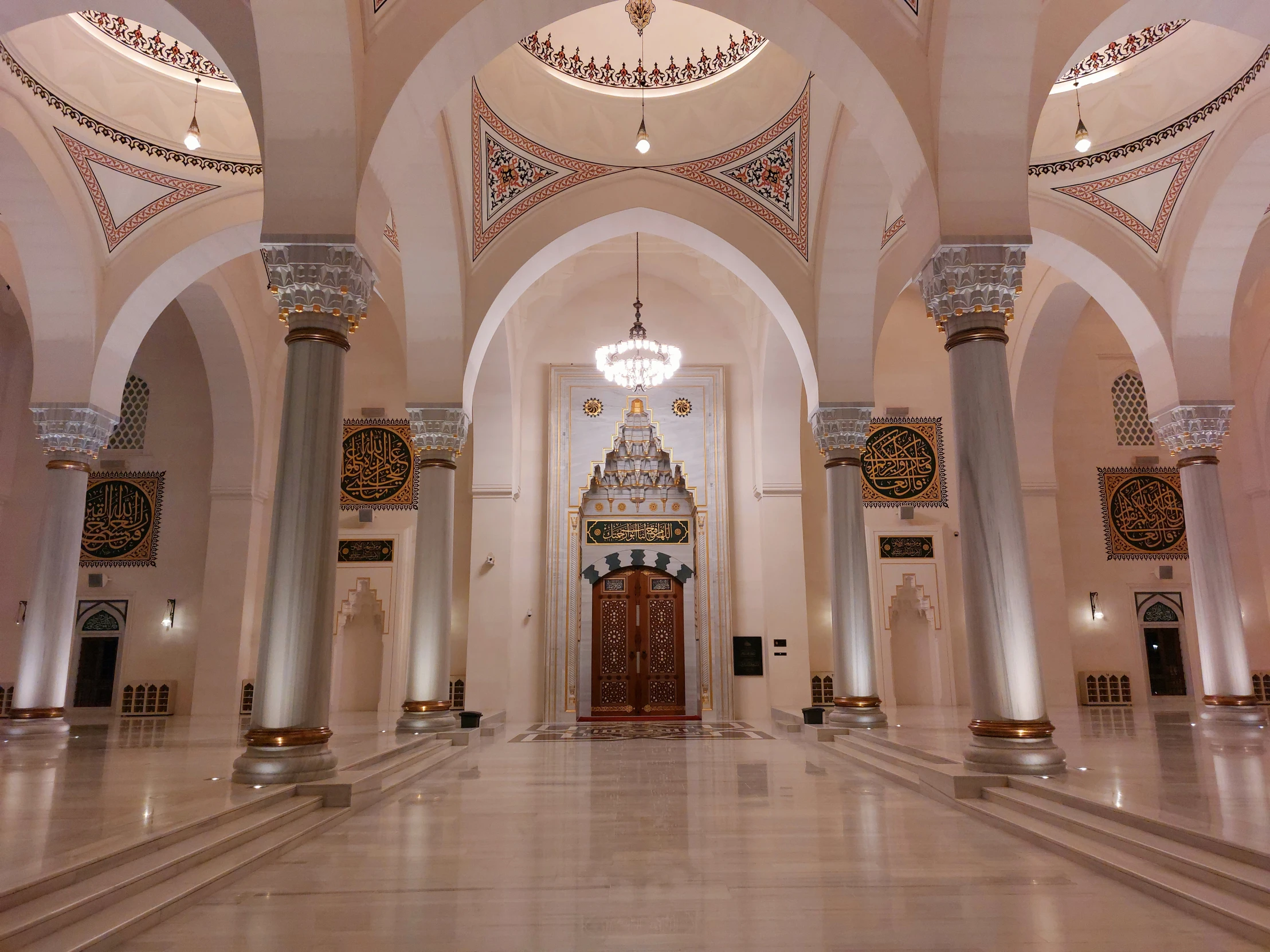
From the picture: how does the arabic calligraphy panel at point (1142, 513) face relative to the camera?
toward the camera

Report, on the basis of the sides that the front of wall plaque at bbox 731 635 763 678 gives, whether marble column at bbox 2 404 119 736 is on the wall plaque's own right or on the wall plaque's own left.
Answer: on the wall plaque's own right

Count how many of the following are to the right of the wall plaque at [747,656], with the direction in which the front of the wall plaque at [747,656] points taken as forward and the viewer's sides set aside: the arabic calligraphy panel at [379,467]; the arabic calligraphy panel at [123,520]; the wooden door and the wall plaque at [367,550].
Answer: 4

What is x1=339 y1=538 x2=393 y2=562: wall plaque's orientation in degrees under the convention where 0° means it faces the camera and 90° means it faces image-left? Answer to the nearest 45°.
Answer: approximately 0°

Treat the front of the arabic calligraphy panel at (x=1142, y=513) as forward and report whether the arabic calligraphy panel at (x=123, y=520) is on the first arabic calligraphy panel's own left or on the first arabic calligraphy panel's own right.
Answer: on the first arabic calligraphy panel's own right

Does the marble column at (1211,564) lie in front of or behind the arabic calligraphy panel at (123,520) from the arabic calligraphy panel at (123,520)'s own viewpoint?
in front

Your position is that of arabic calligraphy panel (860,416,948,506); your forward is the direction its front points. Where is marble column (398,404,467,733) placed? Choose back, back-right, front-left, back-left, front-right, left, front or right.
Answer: front-right

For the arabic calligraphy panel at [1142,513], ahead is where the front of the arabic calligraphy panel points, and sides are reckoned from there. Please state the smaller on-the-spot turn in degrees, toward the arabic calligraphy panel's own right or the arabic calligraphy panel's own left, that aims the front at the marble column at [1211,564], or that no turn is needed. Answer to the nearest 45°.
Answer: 0° — it already faces it

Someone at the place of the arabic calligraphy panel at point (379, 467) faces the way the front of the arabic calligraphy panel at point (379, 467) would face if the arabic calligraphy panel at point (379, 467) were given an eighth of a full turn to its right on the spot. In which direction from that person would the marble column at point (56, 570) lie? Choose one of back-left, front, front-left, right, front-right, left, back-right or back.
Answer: front

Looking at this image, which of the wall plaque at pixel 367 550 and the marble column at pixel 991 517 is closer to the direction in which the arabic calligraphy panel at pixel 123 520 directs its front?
the marble column

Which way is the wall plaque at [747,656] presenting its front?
toward the camera

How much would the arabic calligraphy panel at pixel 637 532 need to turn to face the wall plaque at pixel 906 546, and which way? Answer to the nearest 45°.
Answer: approximately 90° to its left

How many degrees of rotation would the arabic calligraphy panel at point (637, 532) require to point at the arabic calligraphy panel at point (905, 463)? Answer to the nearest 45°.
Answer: approximately 90° to its left

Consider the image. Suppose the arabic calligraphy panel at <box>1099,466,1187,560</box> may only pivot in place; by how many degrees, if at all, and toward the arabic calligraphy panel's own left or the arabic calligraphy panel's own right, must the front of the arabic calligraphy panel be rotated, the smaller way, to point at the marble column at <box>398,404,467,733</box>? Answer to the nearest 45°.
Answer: approximately 45° to the arabic calligraphy panel's own right

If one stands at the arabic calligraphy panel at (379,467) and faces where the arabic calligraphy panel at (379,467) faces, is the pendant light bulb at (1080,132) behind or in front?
in front

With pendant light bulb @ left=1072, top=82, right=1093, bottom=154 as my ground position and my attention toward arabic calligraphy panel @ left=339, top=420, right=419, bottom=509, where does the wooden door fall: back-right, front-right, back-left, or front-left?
front-right

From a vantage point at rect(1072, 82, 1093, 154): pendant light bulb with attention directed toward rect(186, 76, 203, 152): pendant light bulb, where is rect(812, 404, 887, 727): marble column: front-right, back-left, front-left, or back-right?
front-right
